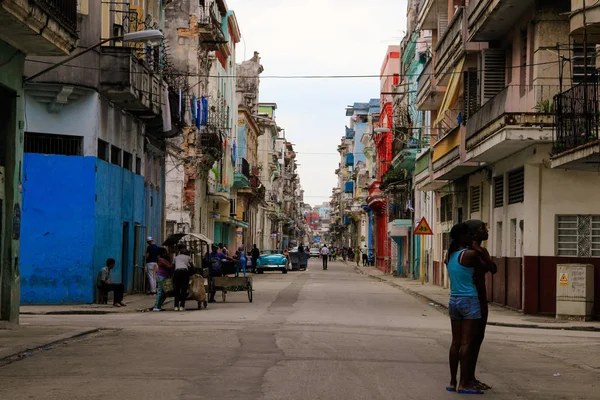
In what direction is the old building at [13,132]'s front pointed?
to the viewer's right

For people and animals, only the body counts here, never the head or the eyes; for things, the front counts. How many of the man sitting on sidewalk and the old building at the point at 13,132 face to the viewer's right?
2

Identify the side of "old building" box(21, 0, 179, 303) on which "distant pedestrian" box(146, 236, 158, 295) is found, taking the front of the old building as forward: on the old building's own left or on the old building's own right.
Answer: on the old building's own left

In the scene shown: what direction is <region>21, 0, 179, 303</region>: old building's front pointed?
to the viewer's right

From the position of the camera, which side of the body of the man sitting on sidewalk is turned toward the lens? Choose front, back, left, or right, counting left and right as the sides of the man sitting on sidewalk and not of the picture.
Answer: right

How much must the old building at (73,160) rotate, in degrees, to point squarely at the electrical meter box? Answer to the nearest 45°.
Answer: approximately 45° to its right

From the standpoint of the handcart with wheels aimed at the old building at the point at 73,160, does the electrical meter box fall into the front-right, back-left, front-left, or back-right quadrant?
back-left
